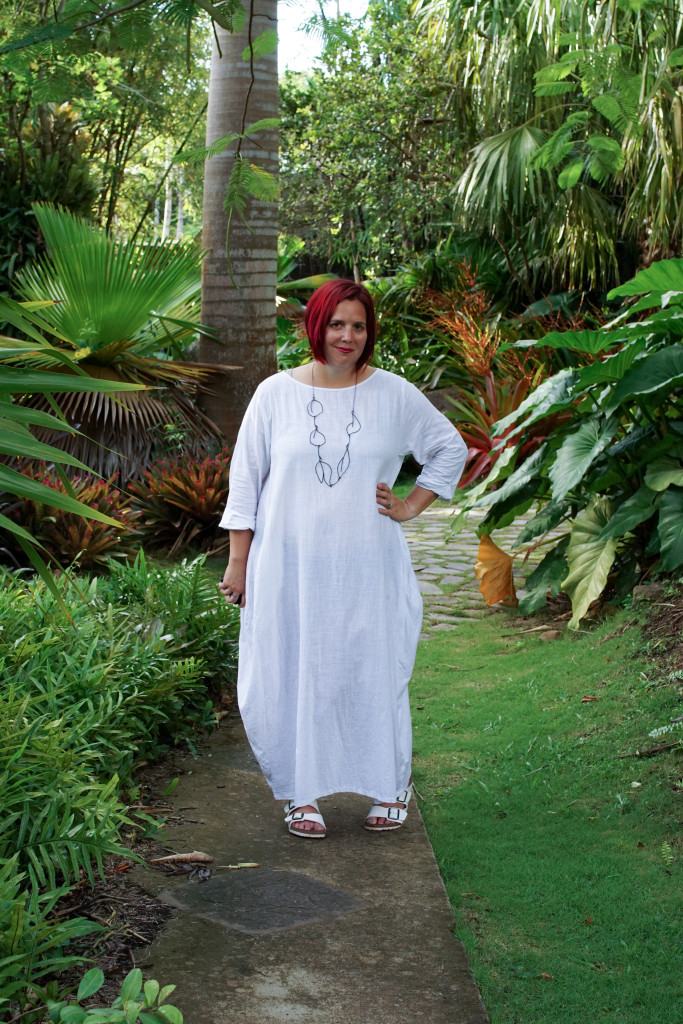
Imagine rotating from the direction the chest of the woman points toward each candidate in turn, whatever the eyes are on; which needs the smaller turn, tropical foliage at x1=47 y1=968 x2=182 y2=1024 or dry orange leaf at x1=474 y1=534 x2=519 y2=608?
the tropical foliage

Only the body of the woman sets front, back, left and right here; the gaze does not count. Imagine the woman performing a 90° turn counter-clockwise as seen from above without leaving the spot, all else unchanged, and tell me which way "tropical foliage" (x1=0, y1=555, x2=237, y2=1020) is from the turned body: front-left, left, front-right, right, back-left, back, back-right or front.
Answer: back

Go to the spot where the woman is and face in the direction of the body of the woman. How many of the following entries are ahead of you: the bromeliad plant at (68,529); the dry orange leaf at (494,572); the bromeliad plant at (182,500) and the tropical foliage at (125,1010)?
1

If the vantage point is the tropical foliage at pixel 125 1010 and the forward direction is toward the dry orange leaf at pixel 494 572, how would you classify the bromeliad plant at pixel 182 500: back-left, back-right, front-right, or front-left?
front-left

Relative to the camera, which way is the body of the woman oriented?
toward the camera

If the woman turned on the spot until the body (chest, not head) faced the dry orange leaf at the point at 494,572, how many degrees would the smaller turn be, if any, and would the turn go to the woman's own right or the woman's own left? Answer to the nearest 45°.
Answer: approximately 180°

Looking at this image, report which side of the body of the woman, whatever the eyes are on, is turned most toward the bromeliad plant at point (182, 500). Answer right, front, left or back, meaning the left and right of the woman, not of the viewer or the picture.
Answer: back

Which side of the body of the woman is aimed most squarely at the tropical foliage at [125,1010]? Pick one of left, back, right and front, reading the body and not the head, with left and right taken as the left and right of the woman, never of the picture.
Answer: front
